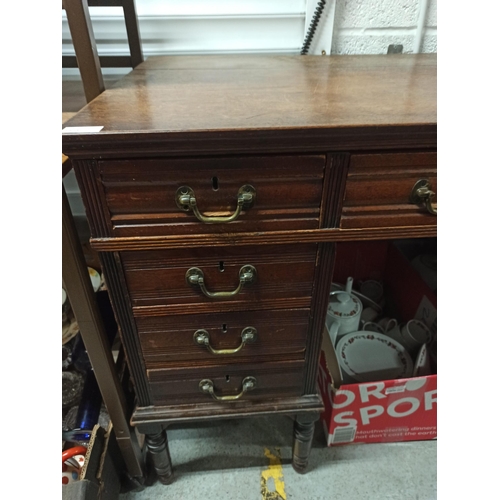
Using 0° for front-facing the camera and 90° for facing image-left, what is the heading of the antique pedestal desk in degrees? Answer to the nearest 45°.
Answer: approximately 0°
